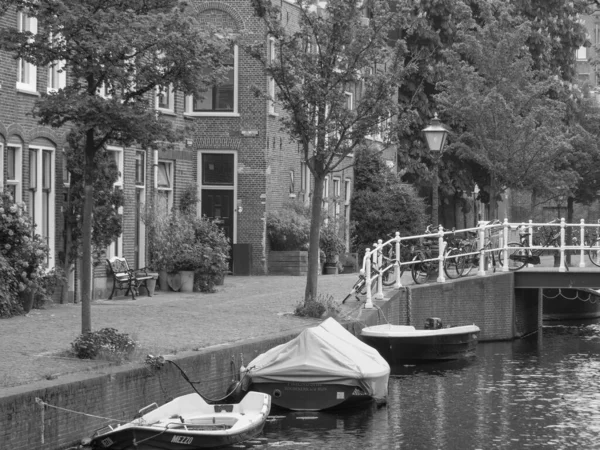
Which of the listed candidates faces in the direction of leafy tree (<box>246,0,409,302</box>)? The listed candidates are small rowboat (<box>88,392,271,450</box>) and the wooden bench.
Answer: the wooden bench

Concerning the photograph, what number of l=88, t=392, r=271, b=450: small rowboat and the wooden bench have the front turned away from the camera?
0

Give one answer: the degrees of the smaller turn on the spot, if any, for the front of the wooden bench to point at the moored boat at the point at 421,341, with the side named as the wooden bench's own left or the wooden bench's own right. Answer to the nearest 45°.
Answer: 0° — it already faces it

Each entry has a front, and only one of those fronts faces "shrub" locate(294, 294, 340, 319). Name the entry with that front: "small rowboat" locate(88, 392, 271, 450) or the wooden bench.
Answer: the wooden bench

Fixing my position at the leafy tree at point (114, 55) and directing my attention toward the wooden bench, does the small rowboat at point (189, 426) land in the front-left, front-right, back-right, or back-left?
back-right

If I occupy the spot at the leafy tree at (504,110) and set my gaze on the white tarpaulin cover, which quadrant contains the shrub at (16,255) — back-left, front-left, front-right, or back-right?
front-right

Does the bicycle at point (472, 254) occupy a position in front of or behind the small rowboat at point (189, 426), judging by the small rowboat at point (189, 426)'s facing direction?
behind

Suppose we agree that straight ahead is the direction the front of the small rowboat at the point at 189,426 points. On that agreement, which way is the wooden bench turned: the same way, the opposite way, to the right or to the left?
to the left

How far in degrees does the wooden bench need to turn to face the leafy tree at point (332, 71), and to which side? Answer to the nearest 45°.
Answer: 0° — it already faces it

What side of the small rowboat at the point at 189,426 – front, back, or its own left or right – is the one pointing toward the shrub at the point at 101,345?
right

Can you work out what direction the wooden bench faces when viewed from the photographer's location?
facing the viewer and to the right of the viewer

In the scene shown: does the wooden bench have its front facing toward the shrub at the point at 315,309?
yes

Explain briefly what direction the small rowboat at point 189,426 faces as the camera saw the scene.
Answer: facing the viewer and to the left of the viewer

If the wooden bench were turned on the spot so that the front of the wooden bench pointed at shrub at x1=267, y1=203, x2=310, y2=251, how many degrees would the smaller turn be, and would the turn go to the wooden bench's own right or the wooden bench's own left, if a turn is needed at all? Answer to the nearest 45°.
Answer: approximately 90° to the wooden bench's own left
